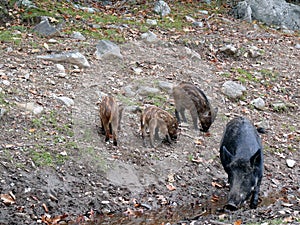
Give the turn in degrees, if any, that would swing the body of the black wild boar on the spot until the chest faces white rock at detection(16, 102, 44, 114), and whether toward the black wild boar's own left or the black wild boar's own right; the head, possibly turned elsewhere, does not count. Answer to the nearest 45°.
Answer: approximately 90° to the black wild boar's own right

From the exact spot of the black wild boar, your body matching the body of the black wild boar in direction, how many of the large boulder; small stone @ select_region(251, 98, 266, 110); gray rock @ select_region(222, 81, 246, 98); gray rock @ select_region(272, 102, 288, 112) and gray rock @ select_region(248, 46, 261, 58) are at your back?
5

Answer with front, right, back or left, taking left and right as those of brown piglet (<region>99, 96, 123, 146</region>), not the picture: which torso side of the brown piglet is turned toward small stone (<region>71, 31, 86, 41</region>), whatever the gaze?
front

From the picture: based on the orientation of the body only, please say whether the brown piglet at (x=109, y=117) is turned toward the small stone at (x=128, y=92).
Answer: yes

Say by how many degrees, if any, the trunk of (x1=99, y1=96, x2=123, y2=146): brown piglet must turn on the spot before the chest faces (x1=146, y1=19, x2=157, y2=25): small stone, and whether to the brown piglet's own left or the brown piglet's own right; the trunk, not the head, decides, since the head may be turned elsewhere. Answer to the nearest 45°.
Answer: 0° — it already faces it

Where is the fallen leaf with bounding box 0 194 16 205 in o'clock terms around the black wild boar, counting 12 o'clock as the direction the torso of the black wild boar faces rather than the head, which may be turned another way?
The fallen leaf is roughly at 2 o'clock from the black wild boar.

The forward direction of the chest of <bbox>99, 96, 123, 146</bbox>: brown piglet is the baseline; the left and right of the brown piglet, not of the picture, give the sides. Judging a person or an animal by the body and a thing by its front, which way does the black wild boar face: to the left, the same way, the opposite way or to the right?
the opposite way

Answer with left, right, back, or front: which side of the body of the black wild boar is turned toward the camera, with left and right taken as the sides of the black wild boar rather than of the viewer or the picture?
front

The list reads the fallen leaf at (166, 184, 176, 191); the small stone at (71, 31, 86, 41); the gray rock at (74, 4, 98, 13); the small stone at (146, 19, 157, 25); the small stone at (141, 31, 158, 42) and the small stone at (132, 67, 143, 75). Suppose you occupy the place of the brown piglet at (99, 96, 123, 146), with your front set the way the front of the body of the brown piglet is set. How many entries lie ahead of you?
5

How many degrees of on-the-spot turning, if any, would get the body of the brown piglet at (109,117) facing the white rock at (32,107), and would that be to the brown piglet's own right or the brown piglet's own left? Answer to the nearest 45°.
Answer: approximately 90° to the brown piglet's own left
